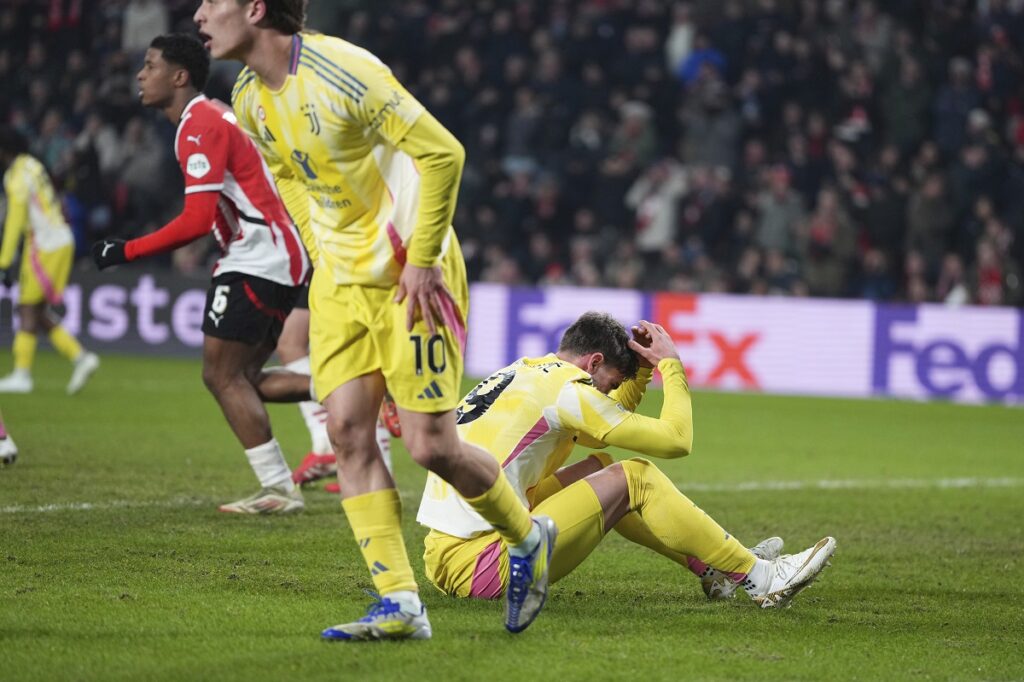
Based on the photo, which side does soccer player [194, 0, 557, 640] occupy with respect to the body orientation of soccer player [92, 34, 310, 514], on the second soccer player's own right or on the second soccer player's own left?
on the second soccer player's own left

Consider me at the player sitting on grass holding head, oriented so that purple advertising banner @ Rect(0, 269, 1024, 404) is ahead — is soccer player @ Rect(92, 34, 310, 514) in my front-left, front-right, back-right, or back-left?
front-left

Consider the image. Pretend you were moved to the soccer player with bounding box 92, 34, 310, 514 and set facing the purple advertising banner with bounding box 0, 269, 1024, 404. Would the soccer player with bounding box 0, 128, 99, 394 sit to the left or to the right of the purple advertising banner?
left

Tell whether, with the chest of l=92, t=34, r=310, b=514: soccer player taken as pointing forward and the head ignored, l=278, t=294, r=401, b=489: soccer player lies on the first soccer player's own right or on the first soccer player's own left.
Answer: on the first soccer player's own right

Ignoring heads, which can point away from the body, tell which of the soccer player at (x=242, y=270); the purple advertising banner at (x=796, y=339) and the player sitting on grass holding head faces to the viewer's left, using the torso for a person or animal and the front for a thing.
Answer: the soccer player

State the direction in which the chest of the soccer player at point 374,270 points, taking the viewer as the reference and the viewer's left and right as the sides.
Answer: facing the viewer and to the left of the viewer

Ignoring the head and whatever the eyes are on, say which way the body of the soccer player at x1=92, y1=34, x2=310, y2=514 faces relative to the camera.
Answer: to the viewer's left

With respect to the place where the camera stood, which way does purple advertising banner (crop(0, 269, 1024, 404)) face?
facing the viewer

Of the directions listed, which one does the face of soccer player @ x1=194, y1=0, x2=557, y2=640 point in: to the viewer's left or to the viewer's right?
to the viewer's left

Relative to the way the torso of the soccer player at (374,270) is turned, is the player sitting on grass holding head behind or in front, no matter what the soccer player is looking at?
behind

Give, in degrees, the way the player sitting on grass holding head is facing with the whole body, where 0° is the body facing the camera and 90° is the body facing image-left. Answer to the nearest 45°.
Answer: approximately 270°
